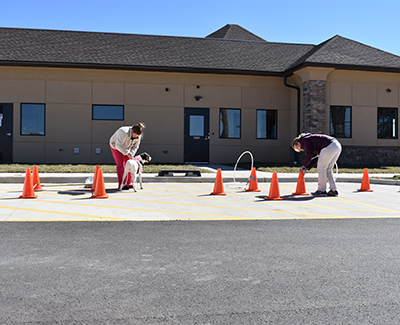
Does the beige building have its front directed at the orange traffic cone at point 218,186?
yes

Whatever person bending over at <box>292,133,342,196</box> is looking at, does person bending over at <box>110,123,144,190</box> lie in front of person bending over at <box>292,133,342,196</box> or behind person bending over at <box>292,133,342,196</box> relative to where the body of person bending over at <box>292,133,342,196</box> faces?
in front

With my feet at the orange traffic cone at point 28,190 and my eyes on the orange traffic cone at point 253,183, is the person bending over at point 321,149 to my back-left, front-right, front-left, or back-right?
front-right

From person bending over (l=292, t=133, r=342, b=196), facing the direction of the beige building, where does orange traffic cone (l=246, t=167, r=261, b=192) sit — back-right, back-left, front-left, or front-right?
front-left

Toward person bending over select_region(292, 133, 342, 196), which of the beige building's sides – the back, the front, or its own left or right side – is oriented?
front

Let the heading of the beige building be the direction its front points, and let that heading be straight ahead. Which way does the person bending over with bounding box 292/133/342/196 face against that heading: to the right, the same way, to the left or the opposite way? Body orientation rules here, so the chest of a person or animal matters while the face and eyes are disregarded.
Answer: to the right

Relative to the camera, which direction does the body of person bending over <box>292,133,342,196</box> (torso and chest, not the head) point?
to the viewer's left

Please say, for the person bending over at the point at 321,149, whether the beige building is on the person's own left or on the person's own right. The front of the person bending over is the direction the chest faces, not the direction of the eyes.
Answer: on the person's own right

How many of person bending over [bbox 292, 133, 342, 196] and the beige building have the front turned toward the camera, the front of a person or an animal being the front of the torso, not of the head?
1

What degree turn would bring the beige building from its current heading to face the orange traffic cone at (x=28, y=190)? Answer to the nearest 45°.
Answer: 0° — it already faces it

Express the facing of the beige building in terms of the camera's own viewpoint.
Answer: facing the viewer
